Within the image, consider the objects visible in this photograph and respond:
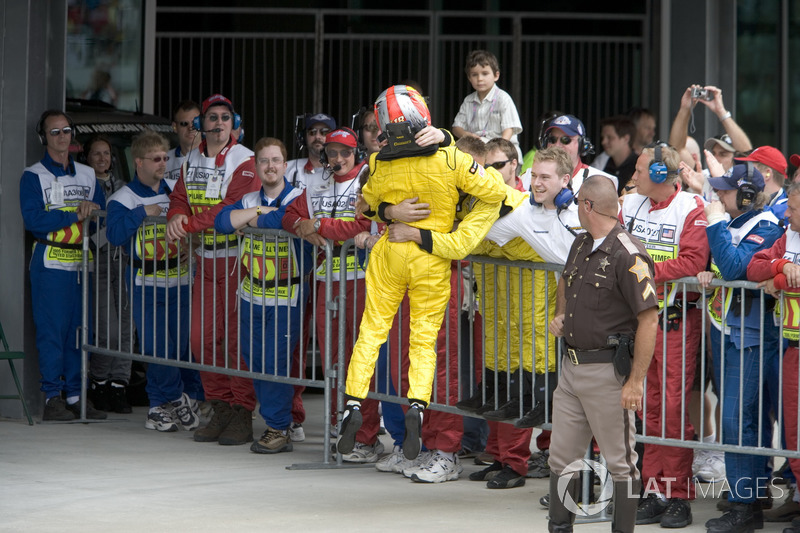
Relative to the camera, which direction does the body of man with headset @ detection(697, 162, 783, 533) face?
to the viewer's left

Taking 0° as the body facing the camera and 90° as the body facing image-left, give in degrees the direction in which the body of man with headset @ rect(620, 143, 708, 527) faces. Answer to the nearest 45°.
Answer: approximately 45°

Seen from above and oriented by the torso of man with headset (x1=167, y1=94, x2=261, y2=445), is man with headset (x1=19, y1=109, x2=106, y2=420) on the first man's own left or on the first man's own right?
on the first man's own right

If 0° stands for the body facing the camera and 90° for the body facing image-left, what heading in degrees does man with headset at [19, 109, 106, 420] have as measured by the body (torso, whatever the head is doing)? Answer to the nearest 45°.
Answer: approximately 315°

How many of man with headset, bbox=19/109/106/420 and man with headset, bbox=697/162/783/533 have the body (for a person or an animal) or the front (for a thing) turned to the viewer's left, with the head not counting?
1

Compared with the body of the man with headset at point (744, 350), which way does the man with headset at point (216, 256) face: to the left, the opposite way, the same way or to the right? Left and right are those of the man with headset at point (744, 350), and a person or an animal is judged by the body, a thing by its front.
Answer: to the left

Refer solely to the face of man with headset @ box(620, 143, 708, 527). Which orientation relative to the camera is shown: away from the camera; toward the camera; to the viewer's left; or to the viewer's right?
to the viewer's left

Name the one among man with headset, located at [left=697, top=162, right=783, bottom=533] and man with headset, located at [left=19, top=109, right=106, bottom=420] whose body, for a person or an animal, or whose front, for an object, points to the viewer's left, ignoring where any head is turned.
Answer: man with headset, located at [left=697, top=162, right=783, bottom=533]
